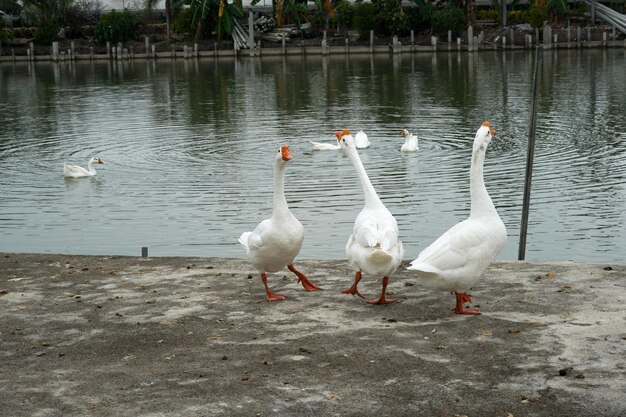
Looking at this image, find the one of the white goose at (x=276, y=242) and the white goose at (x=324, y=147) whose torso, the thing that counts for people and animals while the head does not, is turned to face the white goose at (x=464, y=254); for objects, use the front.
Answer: the white goose at (x=276, y=242)

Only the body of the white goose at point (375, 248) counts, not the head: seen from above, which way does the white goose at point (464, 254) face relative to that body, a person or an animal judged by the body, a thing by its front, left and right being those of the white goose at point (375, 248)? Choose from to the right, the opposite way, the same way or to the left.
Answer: to the right

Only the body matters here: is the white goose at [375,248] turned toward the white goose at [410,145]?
yes

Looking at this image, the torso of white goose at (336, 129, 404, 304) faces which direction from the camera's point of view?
away from the camera

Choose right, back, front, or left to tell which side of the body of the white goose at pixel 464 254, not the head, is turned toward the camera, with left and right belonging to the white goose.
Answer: right

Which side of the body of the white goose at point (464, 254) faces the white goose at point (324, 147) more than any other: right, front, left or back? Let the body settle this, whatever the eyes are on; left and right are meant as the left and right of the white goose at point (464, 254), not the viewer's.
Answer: left

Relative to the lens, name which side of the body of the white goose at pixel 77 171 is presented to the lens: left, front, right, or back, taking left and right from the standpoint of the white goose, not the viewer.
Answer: right

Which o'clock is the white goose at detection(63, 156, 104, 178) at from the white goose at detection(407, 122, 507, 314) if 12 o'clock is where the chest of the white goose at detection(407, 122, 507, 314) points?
the white goose at detection(63, 156, 104, 178) is roughly at 8 o'clock from the white goose at detection(407, 122, 507, 314).

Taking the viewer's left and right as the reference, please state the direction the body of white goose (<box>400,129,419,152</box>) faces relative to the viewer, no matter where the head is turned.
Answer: facing the viewer and to the left of the viewer

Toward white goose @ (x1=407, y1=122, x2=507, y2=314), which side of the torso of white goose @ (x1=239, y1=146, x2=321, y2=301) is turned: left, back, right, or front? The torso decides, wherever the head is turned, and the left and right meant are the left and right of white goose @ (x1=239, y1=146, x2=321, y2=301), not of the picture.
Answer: front

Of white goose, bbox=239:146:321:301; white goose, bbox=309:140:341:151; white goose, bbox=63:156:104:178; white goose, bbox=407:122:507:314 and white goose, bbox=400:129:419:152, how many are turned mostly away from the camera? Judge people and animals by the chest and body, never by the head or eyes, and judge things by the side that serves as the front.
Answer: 0

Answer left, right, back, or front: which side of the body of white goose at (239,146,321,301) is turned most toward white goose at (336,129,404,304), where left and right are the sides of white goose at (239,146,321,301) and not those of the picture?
front

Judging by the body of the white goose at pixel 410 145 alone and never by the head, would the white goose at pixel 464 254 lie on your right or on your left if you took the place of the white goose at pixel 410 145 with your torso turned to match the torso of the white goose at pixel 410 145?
on your left
